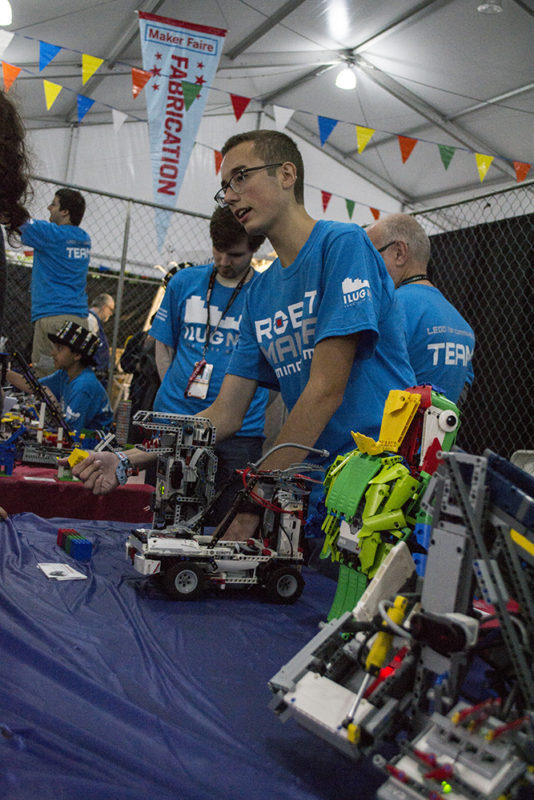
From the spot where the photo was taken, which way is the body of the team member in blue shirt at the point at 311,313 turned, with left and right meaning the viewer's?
facing the viewer and to the left of the viewer

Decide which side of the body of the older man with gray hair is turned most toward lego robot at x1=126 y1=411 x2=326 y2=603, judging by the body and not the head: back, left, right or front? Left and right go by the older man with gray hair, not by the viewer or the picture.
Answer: left

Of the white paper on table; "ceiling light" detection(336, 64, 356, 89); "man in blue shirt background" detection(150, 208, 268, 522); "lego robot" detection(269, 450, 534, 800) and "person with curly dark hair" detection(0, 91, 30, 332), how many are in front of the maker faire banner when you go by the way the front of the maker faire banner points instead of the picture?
4

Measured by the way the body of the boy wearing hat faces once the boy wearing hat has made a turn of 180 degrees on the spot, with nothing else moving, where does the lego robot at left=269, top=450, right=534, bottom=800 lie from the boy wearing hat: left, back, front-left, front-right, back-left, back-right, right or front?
right

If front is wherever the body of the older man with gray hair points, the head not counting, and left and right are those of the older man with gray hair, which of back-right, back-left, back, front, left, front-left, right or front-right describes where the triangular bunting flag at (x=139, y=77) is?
front

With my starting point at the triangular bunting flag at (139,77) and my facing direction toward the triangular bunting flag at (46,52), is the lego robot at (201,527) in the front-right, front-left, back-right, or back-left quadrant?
back-left

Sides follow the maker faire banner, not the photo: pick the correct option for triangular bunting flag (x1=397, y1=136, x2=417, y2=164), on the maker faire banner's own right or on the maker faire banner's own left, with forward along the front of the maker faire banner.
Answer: on the maker faire banner's own left

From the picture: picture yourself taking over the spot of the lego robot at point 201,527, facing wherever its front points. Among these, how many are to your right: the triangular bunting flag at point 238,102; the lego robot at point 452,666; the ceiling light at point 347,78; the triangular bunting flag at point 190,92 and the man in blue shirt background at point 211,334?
4

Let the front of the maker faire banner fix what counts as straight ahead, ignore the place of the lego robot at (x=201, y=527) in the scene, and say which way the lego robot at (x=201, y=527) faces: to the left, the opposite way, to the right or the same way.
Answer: to the right

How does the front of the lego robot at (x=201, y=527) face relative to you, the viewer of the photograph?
facing to the left of the viewer

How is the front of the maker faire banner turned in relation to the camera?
facing the viewer

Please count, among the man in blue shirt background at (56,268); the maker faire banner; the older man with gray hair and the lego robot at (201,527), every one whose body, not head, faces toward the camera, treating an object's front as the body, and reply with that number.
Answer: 1

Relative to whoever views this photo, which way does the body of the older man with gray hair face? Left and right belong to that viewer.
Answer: facing away from the viewer and to the left of the viewer
